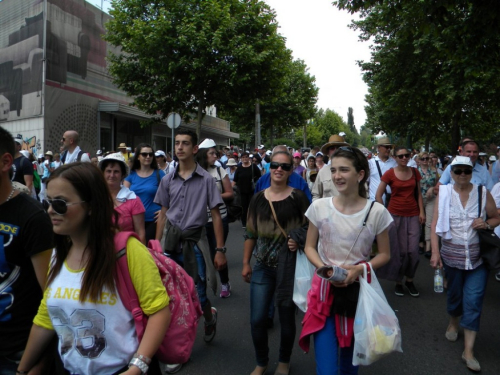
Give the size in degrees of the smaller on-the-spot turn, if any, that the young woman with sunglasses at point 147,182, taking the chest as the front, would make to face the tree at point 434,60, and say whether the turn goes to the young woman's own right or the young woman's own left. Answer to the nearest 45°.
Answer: approximately 135° to the young woman's own left

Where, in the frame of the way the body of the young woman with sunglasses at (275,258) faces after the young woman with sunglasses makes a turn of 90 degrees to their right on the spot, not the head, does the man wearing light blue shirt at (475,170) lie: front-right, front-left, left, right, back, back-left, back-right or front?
back-right

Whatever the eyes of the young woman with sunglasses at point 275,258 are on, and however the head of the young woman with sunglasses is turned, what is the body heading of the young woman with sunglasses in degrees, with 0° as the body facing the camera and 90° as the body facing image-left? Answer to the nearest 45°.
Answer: approximately 0°

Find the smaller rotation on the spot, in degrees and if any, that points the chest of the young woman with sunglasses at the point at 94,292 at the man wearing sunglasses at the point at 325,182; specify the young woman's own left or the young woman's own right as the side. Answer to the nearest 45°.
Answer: approximately 180°

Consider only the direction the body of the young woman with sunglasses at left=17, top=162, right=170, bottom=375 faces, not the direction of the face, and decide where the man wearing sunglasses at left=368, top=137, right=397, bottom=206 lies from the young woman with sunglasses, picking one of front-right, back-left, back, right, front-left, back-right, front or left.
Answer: back

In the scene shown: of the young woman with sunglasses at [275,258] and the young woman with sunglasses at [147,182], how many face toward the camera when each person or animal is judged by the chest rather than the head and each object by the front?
2
